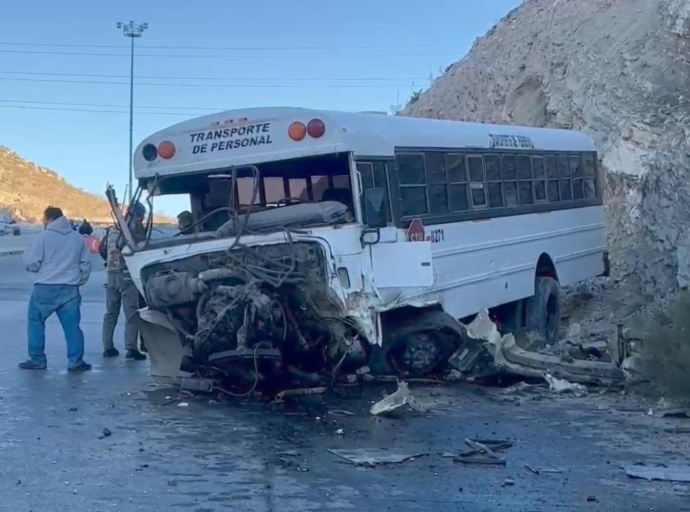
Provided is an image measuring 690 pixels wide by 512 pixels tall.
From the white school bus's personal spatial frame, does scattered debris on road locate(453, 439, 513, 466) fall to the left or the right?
on its left

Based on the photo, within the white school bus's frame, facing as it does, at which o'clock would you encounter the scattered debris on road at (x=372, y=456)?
The scattered debris on road is roughly at 10 o'clock from the white school bus.

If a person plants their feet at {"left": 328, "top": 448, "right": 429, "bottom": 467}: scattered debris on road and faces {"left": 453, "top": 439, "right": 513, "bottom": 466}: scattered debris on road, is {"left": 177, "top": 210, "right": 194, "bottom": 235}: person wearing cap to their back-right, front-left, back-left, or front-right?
back-left

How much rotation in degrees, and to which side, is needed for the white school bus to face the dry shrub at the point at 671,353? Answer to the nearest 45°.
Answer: approximately 135° to its left

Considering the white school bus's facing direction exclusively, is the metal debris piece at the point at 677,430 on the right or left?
on its left

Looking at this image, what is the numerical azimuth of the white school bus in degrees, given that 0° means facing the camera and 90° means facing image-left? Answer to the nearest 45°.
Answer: approximately 45°

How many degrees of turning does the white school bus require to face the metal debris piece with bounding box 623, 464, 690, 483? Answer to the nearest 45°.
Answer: approximately 90° to its left

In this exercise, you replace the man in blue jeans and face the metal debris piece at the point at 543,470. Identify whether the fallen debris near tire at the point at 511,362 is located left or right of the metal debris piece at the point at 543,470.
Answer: left
